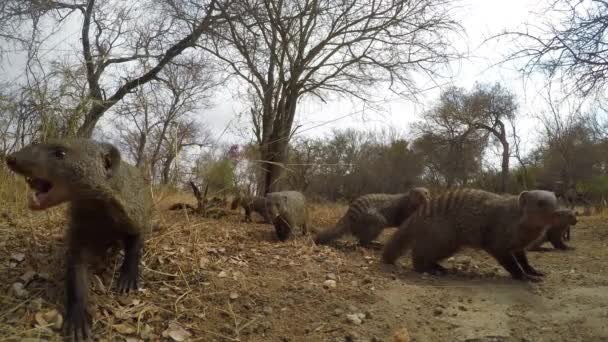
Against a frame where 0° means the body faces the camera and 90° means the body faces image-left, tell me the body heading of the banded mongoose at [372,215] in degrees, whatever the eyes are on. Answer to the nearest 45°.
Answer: approximately 270°

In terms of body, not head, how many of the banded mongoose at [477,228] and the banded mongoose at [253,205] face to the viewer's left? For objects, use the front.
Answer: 1

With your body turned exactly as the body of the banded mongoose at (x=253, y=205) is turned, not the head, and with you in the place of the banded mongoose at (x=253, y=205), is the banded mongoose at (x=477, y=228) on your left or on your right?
on your left

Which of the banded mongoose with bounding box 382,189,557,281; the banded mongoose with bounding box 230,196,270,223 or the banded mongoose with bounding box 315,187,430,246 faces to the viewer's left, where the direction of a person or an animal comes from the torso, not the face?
the banded mongoose with bounding box 230,196,270,223

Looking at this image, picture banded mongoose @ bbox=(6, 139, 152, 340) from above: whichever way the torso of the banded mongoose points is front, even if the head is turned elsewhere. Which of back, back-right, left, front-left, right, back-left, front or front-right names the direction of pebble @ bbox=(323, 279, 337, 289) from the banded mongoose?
back-left

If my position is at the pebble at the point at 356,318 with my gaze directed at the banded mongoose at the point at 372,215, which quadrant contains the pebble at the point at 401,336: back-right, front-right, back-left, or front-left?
back-right

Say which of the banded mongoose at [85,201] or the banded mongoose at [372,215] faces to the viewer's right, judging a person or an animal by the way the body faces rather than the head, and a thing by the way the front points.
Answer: the banded mongoose at [372,215]

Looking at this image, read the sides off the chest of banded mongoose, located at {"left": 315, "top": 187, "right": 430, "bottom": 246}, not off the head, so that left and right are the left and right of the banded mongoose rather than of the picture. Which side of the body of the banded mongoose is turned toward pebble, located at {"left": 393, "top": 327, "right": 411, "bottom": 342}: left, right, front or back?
right

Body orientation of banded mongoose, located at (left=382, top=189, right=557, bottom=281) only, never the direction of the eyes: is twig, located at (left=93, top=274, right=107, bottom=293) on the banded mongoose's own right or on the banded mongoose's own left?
on the banded mongoose's own right

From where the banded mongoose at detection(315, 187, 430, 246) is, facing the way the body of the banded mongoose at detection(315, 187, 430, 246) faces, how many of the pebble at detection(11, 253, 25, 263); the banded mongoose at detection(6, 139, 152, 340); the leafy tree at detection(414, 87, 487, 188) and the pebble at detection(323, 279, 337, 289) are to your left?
1

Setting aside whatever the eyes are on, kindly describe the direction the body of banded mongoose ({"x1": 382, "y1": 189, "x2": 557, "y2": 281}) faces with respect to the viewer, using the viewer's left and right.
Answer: facing to the right of the viewer

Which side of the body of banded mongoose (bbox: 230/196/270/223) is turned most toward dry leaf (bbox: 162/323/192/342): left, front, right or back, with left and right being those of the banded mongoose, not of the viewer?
left

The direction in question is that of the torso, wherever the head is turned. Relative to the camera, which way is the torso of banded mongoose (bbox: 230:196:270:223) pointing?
to the viewer's left

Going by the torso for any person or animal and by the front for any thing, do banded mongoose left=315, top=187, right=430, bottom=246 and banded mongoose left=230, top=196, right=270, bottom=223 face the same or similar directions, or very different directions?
very different directions

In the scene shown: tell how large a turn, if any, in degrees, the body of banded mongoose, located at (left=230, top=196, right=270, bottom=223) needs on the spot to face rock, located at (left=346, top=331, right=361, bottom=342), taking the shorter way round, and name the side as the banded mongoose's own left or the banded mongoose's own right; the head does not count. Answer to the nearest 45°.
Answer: approximately 90° to the banded mongoose's own left

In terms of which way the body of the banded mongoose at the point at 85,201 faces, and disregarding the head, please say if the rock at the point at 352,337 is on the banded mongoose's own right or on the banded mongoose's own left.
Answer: on the banded mongoose's own left

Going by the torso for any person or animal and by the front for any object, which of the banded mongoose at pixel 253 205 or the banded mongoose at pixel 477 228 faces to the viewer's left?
the banded mongoose at pixel 253 205

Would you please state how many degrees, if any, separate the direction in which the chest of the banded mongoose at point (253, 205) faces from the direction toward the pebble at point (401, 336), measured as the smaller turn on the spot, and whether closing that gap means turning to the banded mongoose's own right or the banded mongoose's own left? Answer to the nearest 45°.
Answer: approximately 90° to the banded mongoose's own left
